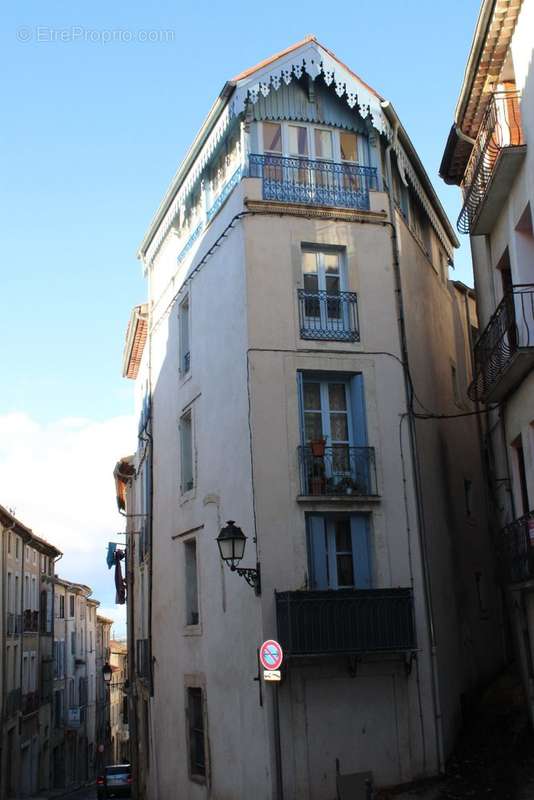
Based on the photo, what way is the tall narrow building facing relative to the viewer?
toward the camera

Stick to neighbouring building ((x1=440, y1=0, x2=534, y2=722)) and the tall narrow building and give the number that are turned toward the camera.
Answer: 1

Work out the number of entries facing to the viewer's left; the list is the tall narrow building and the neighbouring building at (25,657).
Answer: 0

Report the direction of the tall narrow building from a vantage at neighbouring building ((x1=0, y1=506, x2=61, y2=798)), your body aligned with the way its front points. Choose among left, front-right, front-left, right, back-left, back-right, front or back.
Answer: front-right

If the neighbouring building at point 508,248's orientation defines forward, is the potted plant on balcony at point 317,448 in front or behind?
in front

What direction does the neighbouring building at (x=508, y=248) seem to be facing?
to the viewer's left

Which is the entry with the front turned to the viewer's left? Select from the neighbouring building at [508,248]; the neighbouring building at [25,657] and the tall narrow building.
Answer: the neighbouring building at [508,248]

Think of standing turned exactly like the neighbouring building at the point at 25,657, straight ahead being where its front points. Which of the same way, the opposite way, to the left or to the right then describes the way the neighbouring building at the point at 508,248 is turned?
the opposite way

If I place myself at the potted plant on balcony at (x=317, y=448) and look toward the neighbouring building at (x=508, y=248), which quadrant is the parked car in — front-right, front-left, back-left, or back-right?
back-left

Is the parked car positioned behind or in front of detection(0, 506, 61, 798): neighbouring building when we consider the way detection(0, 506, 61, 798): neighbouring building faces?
in front

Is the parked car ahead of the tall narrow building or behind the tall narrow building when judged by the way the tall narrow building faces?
behind

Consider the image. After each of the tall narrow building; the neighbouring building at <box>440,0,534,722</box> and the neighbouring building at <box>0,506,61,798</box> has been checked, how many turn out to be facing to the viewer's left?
1

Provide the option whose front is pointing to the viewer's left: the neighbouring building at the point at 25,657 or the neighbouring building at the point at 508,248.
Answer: the neighbouring building at the point at 508,248

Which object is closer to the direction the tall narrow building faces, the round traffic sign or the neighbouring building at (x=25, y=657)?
the round traffic sign

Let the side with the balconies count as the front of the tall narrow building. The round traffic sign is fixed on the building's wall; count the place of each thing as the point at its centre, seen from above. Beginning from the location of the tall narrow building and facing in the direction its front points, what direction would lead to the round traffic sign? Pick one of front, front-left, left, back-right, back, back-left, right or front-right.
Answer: front

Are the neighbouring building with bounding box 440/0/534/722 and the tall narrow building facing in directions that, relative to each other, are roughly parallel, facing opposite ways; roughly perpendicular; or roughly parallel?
roughly perpendicular
